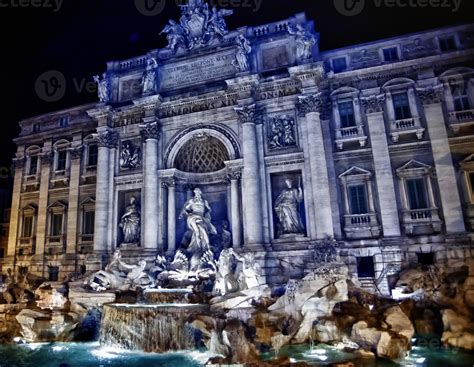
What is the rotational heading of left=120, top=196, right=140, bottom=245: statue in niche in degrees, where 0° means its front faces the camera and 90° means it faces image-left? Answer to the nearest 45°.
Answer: approximately 45°

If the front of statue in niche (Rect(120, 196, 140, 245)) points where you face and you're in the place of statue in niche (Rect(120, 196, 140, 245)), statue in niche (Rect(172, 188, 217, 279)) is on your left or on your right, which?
on your left

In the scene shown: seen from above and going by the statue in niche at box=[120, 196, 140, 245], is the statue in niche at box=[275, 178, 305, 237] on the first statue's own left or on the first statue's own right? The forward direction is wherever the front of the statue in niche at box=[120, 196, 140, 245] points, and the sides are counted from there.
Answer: on the first statue's own left

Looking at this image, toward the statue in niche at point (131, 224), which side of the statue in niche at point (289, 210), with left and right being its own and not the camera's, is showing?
right

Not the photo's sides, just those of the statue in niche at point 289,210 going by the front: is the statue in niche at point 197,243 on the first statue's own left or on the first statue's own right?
on the first statue's own right

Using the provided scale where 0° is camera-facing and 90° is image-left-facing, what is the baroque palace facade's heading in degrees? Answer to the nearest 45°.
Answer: approximately 45°

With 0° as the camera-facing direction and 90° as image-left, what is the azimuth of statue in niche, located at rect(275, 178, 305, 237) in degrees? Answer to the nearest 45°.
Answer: approximately 0°
